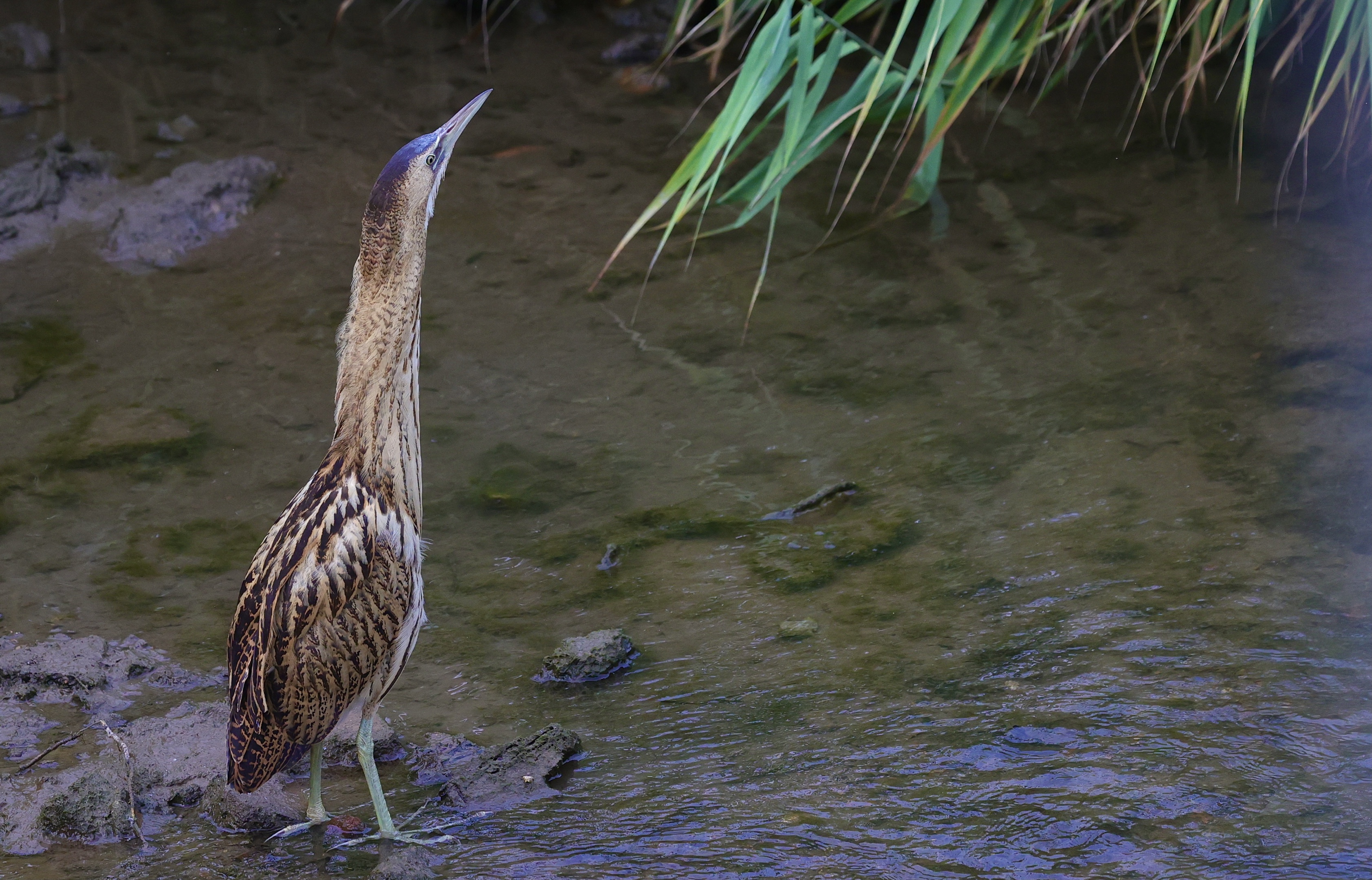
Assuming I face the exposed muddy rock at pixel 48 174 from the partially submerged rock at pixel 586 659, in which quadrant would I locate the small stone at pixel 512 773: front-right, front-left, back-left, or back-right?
back-left

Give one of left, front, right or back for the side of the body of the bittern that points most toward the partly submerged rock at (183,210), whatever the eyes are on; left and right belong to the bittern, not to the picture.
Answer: left

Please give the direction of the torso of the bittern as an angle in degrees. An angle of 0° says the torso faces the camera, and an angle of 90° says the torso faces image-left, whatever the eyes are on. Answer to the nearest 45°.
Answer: approximately 270°

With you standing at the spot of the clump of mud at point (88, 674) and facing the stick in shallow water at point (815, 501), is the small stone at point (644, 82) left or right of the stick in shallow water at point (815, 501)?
left

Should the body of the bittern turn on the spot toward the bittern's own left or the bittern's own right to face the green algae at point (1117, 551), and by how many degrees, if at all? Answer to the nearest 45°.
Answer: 0° — it already faces it

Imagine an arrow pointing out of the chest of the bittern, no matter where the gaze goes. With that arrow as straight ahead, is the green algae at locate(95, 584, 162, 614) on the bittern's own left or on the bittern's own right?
on the bittern's own left
